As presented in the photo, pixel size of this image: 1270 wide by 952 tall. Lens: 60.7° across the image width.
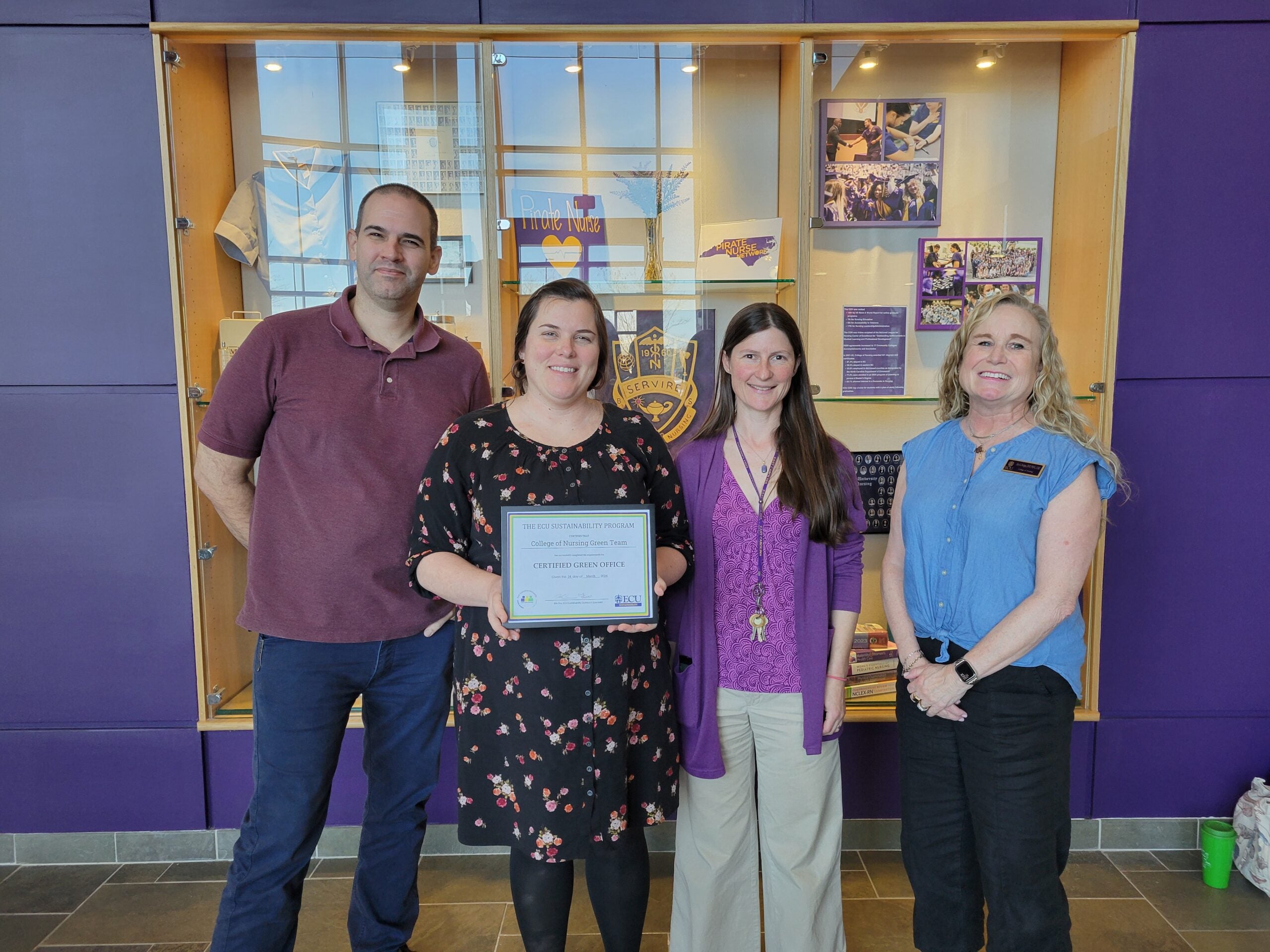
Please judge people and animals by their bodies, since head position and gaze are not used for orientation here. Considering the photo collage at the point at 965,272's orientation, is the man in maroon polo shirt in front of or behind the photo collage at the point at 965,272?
in front

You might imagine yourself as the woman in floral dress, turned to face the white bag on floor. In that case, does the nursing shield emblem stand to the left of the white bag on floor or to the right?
left

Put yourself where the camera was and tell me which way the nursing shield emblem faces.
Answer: facing the viewer

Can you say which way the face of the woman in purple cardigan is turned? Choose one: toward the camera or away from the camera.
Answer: toward the camera

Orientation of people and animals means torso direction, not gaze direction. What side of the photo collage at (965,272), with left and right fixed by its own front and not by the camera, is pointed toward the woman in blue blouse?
front

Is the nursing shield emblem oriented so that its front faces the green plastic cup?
no

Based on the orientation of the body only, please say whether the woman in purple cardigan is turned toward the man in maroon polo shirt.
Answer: no

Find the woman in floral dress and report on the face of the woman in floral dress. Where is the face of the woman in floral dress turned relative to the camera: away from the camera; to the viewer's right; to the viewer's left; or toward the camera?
toward the camera

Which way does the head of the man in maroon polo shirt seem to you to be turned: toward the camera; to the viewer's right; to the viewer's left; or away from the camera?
toward the camera

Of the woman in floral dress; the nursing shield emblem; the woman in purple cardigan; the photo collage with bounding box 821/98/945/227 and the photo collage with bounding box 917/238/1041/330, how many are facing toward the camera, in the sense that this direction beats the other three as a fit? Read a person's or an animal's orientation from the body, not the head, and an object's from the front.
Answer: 5

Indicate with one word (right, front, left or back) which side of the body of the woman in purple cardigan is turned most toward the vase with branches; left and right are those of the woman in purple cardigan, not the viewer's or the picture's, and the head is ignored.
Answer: back

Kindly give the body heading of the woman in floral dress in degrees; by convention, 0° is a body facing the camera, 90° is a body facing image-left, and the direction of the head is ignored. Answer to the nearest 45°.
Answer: approximately 0°

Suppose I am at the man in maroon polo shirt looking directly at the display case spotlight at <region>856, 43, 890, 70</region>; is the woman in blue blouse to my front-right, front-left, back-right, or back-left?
front-right

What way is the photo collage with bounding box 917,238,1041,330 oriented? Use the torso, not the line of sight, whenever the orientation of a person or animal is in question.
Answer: toward the camera

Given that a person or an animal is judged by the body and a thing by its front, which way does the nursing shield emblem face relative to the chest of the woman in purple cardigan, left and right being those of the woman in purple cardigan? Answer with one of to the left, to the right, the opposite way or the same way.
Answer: the same way

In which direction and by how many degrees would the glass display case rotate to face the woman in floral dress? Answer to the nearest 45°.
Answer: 0° — it already faces them

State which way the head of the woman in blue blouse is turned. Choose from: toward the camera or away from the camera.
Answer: toward the camera

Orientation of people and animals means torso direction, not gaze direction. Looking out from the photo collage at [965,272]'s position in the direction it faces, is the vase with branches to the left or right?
on its right

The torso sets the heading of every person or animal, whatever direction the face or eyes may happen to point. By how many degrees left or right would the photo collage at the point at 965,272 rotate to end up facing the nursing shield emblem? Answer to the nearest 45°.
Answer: approximately 45° to its right

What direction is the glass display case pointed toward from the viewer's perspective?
toward the camera
